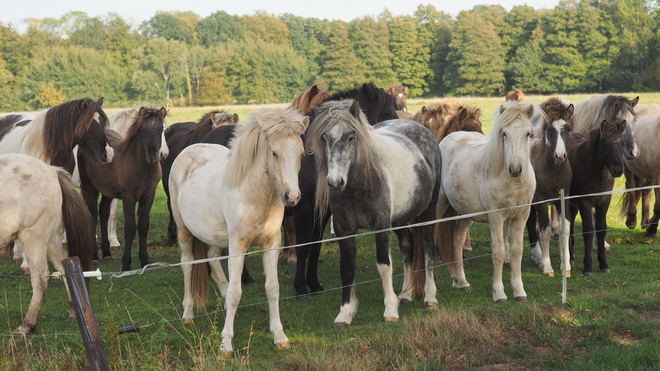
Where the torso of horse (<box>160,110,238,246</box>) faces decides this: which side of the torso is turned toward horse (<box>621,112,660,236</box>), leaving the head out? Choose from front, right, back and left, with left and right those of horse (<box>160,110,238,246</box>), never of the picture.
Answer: front

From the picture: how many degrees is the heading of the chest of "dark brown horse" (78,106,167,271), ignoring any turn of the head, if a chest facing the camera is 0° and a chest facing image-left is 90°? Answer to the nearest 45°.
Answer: approximately 315°

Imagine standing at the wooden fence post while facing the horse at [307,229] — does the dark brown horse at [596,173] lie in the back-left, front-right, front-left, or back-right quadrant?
front-right

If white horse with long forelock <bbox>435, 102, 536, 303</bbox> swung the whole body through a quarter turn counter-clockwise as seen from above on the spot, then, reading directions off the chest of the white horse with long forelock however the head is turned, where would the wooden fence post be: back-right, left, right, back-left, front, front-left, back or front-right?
back

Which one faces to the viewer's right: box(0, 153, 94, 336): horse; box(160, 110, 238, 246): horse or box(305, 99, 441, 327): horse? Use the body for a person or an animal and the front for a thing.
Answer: box(160, 110, 238, 246): horse

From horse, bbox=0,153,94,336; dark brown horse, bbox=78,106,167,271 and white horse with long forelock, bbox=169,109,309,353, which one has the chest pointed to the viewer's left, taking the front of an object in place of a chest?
the horse

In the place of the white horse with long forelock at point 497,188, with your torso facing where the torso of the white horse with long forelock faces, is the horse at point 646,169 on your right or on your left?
on your left

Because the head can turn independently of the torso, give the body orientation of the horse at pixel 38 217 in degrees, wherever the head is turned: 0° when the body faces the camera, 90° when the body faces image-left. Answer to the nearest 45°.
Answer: approximately 90°

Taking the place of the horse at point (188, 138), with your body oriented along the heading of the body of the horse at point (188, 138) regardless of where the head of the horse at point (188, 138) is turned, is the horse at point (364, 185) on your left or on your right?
on your right

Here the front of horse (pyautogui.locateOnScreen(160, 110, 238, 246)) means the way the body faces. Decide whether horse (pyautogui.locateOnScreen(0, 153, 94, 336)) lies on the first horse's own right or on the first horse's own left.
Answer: on the first horse's own right

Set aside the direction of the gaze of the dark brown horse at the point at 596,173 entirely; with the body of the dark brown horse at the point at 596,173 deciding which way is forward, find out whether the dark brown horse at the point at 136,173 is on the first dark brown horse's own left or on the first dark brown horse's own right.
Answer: on the first dark brown horse's own right

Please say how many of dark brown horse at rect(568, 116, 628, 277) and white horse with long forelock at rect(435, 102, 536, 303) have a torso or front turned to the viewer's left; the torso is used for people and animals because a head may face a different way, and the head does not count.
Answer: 0

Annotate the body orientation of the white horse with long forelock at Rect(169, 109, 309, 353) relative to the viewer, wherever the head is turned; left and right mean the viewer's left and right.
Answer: facing the viewer and to the right of the viewer

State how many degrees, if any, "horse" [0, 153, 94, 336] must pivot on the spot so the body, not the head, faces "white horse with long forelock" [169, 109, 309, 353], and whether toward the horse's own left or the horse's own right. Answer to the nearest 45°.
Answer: approximately 135° to the horse's own left
